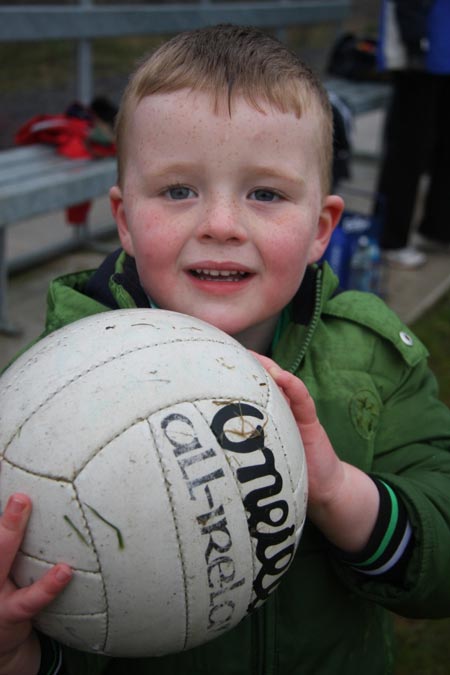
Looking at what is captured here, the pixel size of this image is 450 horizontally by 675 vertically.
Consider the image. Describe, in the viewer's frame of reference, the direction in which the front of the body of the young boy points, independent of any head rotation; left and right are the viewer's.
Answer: facing the viewer

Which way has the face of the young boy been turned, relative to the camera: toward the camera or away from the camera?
toward the camera

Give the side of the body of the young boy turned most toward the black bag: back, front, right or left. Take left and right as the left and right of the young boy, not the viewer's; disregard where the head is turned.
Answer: back

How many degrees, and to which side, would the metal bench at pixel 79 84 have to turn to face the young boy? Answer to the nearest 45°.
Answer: approximately 45° to its right

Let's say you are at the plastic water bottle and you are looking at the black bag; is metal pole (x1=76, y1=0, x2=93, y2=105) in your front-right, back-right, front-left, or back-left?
front-left

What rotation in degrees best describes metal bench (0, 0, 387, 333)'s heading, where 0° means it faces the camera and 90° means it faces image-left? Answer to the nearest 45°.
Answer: approximately 315°

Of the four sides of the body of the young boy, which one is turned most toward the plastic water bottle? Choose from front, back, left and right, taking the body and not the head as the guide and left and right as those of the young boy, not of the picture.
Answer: back

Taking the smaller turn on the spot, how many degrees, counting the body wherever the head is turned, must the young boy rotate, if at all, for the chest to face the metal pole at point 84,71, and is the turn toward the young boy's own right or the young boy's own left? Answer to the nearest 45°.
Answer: approximately 180°

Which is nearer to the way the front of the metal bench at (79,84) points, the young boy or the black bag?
the young boy

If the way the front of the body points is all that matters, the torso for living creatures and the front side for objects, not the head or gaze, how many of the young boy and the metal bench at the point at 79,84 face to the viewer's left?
0
